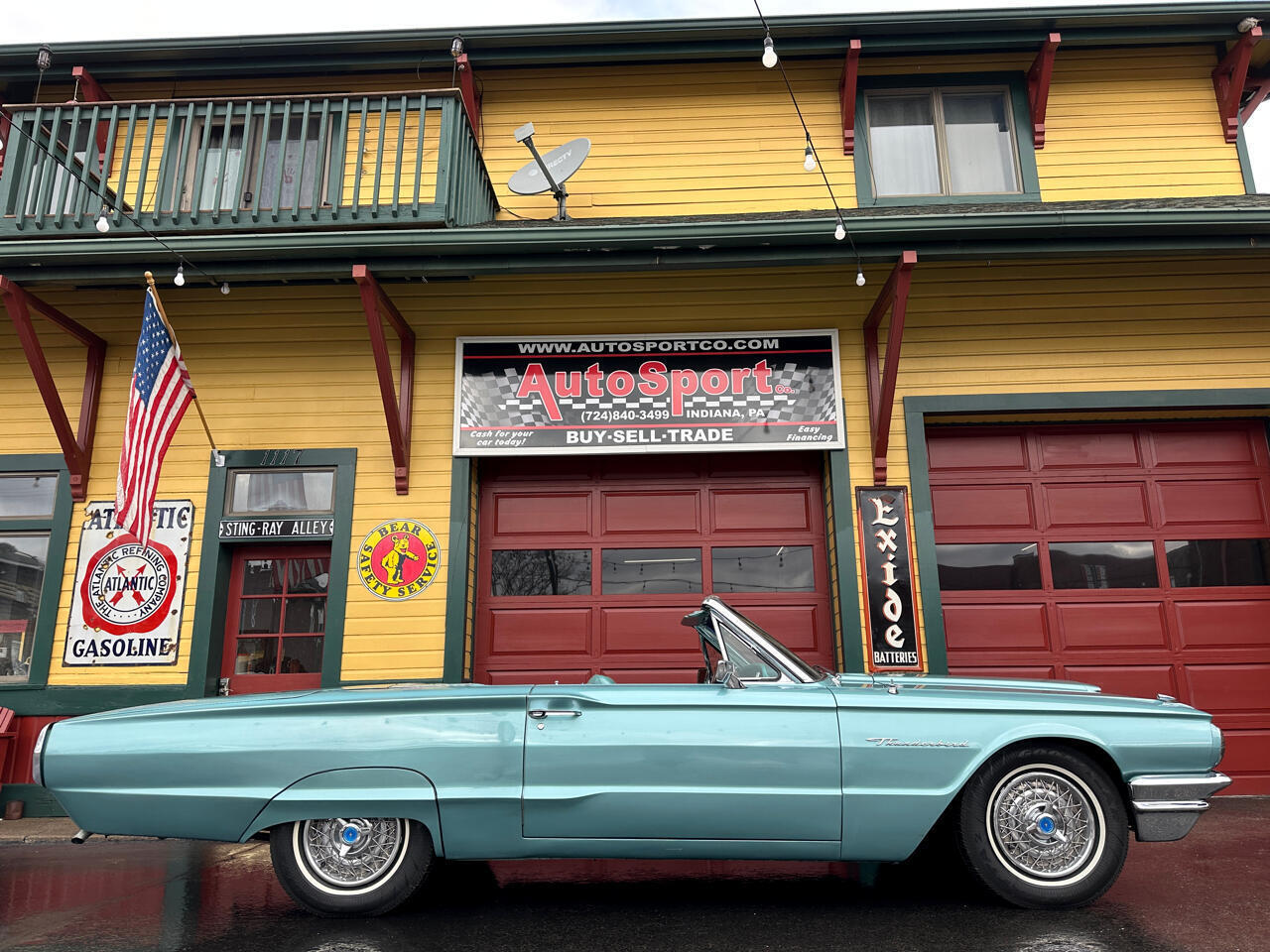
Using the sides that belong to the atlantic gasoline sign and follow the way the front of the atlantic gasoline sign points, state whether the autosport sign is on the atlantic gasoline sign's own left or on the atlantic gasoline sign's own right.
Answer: on the atlantic gasoline sign's own left

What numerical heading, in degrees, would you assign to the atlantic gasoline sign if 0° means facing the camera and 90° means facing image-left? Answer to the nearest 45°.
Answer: approximately 0°

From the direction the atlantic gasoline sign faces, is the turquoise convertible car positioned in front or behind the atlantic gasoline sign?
in front

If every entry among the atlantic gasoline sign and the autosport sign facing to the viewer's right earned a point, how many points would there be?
0

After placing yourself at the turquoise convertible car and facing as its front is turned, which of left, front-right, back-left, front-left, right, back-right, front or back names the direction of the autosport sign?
left

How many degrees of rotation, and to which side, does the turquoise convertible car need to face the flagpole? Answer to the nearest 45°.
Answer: approximately 135° to its left

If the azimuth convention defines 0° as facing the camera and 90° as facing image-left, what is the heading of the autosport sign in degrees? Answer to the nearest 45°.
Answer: approximately 0°

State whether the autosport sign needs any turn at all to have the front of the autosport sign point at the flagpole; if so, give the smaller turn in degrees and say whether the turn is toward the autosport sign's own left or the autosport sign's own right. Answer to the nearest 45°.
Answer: approximately 90° to the autosport sign's own right

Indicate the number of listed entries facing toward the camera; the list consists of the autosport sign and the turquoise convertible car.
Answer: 1

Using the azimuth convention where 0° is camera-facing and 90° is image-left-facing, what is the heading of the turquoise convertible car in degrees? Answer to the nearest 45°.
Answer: approximately 270°

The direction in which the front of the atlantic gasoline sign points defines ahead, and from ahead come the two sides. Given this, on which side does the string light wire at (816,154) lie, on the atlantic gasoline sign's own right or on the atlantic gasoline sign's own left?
on the atlantic gasoline sign's own left

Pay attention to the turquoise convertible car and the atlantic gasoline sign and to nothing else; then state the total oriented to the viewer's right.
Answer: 1
